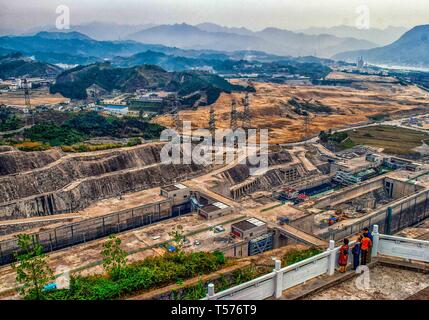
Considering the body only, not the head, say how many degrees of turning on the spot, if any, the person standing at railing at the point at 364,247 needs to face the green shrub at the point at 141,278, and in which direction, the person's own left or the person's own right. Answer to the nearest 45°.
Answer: approximately 90° to the person's own left

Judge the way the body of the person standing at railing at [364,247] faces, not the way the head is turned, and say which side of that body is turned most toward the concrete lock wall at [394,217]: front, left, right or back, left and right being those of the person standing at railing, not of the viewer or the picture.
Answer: front

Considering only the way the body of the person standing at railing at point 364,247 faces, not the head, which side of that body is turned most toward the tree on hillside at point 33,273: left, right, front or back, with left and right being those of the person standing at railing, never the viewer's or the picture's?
left

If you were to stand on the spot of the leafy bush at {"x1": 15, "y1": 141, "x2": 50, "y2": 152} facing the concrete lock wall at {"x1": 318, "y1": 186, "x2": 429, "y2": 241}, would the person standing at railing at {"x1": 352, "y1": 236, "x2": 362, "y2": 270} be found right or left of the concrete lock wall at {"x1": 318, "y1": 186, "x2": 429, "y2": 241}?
right

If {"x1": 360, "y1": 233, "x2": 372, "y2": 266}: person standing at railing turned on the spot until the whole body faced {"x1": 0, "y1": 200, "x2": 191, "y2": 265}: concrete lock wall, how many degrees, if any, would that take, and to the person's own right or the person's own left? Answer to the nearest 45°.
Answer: approximately 45° to the person's own left

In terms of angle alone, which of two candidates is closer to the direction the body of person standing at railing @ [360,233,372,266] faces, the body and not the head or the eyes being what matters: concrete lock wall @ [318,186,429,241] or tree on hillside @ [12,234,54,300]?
the concrete lock wall

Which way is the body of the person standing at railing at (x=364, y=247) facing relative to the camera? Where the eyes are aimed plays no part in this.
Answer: away from the camera

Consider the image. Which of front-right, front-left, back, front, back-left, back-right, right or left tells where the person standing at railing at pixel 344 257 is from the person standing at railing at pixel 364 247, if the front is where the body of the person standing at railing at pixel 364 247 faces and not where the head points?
back-left

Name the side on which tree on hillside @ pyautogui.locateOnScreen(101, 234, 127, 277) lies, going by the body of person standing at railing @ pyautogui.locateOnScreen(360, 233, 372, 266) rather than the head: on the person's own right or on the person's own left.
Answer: on the person's own left
